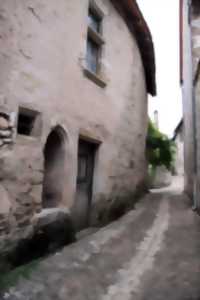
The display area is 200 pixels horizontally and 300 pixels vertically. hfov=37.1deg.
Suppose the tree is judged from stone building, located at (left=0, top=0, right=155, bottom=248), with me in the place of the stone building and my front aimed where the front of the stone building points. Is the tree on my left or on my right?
on my left

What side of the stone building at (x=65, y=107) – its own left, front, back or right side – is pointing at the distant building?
left

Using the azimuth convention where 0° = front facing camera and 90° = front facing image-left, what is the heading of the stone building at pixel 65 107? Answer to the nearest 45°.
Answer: approximately 315°
